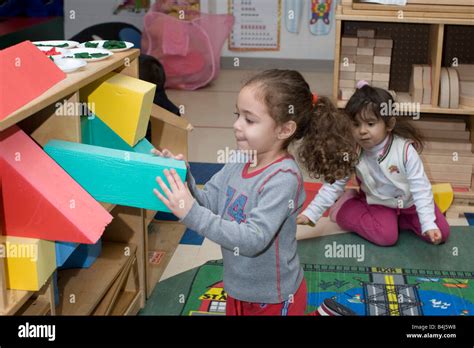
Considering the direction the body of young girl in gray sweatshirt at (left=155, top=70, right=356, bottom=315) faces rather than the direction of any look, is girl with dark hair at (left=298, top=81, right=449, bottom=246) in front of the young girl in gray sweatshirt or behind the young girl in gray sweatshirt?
behind

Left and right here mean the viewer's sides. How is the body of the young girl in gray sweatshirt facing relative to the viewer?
facing the viewer and to the left of the viewer

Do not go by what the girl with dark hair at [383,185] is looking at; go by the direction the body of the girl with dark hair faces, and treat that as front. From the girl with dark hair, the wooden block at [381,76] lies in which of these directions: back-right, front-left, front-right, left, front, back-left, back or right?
back-right

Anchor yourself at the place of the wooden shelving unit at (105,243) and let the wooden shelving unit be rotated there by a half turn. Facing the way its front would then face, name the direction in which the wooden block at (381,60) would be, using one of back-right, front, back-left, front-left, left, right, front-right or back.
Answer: right

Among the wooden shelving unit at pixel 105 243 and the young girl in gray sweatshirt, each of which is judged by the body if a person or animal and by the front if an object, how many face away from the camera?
0

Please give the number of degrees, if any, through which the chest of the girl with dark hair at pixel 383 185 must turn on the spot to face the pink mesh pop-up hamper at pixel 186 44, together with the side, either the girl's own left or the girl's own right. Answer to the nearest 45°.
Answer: approximately 90° to the girl's own right

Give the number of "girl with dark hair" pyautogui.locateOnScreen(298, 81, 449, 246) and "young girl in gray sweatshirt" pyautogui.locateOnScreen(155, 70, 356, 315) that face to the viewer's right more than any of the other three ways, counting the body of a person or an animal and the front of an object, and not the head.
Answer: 0

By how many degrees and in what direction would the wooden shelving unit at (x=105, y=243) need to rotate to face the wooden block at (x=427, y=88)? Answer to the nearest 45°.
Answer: approximately 90° to its left

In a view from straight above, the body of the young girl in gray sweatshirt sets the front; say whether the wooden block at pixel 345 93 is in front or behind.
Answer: behind

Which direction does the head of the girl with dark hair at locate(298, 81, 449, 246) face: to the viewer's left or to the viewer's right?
to the viewer's left
